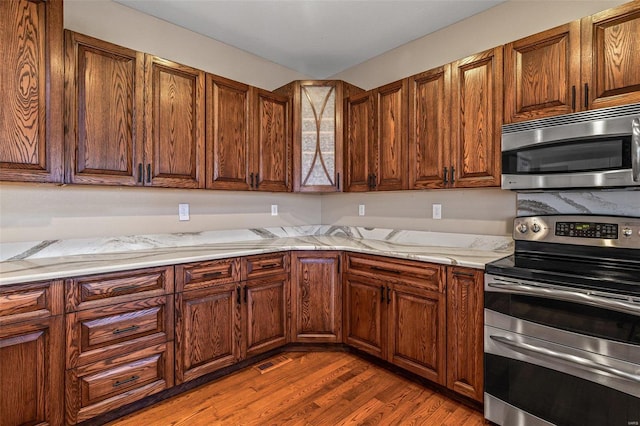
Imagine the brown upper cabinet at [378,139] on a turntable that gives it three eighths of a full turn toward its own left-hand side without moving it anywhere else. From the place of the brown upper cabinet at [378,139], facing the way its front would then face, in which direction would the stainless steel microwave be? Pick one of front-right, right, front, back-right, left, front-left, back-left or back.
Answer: front-right

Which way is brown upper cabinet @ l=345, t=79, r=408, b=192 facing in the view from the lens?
facing the viewer and to the left of the viewer

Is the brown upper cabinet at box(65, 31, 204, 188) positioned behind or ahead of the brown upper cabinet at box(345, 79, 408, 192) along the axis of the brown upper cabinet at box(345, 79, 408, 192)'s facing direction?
ahead

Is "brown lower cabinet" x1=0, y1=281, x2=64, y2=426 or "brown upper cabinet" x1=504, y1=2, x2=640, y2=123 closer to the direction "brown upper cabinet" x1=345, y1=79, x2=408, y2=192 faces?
the brown lower cabinet

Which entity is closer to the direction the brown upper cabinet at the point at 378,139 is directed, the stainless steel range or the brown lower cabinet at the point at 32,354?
the brown lower cabinet

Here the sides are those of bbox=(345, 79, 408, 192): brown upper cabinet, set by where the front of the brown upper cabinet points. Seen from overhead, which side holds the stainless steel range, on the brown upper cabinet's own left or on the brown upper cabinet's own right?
on the brown upper cabinet's own left

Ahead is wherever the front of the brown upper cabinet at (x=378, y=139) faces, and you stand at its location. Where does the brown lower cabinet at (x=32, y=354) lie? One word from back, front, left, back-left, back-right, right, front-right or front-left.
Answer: front

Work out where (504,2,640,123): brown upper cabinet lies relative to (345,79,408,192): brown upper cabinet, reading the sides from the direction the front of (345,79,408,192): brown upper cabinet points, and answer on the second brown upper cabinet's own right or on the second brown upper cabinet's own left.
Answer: on the second brown upper cabinet's own left

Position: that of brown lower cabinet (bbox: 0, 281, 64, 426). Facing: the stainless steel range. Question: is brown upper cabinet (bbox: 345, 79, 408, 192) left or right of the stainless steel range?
left
